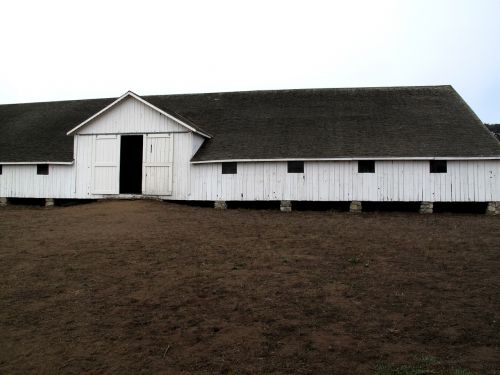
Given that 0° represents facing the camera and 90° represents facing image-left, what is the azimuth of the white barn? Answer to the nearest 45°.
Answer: approximately 0°
